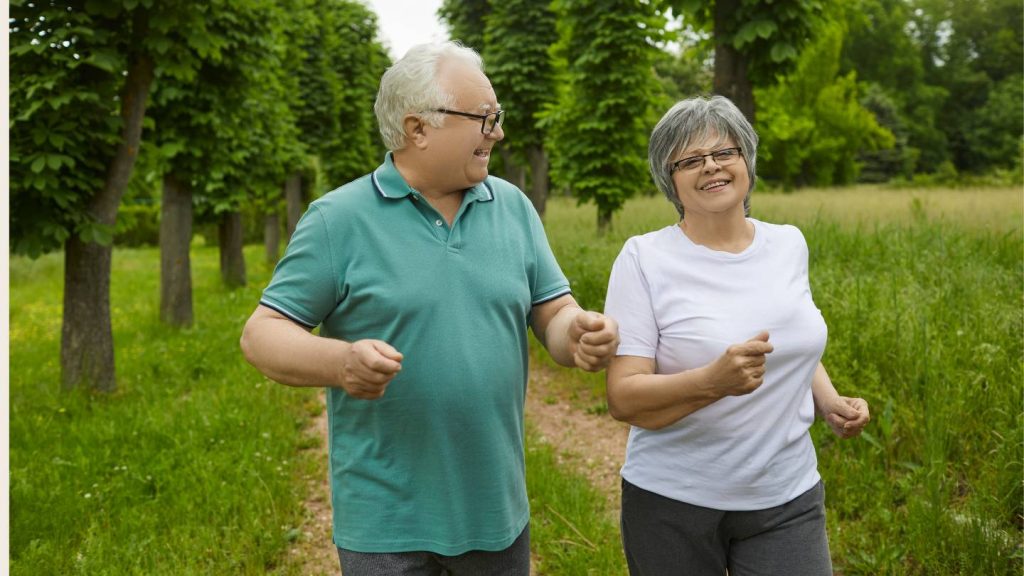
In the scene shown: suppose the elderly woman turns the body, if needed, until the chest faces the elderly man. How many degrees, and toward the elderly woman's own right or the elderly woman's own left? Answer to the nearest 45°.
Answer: approximately 135° to the elderly woman's own right

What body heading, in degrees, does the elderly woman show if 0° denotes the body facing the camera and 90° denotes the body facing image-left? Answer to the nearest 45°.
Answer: approximately 315°
